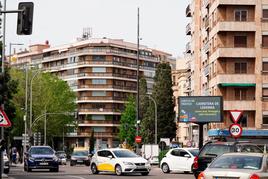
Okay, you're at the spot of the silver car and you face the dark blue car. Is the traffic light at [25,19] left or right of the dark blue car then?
left

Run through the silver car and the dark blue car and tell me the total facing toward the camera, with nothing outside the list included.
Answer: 1

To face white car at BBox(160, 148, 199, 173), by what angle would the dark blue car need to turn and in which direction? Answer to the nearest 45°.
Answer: approximately 90° to its left

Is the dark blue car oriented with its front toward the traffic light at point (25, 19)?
yes

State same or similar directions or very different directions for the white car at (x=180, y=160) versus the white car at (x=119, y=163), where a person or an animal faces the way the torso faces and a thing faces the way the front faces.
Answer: same or similar directions

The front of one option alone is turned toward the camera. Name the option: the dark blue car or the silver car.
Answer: the dark blue car

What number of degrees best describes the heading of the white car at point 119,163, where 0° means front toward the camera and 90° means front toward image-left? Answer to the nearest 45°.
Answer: approximately 315°

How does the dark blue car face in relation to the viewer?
toward the camera

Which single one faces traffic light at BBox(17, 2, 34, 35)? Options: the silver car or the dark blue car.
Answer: the dark blue car

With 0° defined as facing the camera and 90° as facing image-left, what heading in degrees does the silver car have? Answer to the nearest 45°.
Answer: approximately 225°
